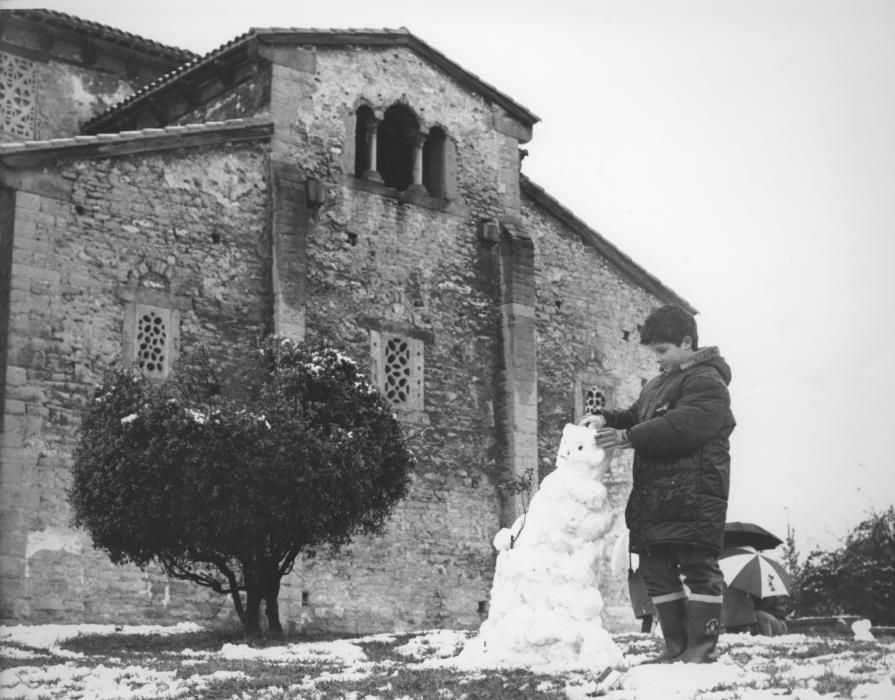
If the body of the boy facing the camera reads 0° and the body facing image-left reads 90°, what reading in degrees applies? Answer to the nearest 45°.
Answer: approximately 45°

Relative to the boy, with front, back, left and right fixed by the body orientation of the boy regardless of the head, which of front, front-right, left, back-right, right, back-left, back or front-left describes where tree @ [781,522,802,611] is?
back-right

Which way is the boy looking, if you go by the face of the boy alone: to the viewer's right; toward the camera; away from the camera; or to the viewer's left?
to the viewer's left

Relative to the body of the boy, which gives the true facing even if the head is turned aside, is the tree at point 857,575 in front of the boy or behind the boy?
behind

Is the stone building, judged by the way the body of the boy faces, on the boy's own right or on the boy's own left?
on the boy's own right
